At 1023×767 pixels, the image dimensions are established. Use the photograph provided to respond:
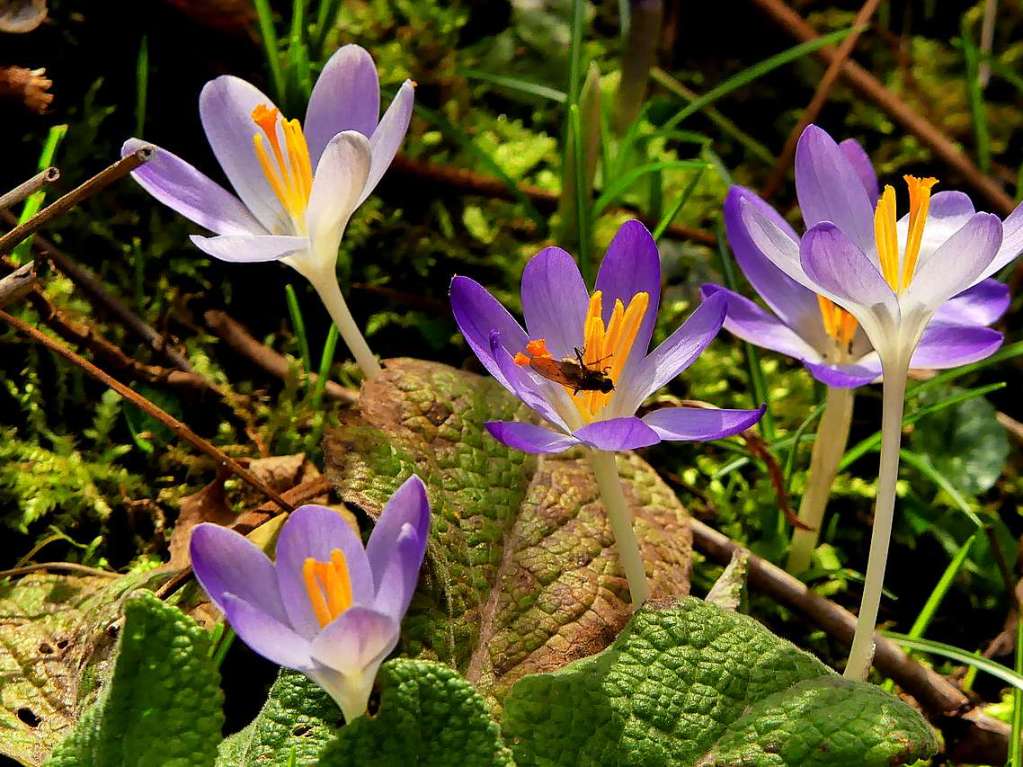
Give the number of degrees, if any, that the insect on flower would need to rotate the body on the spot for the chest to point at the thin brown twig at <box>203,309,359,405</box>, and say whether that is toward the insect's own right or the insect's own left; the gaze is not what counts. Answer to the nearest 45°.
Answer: approximately 135° to the insect's own left

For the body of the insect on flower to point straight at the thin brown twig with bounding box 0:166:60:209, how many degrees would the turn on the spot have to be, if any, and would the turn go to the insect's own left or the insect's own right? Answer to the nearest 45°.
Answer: approximately 180°

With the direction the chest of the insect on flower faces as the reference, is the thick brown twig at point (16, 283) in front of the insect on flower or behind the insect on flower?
behind

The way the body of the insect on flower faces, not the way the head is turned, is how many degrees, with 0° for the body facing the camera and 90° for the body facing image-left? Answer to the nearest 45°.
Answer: approximately 270°
